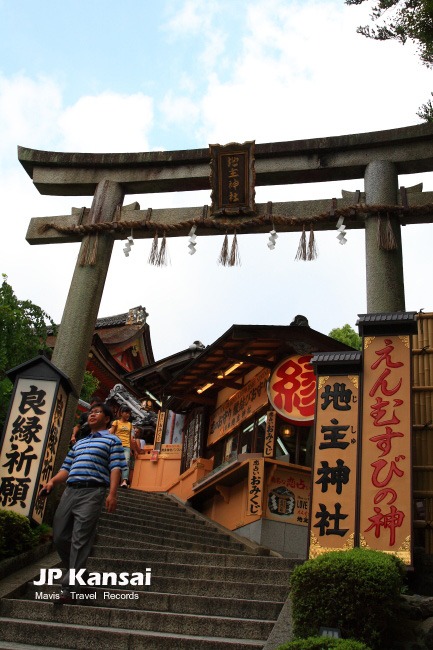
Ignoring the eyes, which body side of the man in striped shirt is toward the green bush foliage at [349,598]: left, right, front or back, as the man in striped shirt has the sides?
left

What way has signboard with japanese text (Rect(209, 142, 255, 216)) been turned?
toward the camera

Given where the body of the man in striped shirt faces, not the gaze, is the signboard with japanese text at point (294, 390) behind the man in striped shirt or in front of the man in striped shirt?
behind

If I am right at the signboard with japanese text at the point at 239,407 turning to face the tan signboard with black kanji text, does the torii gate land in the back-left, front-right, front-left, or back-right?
front-right

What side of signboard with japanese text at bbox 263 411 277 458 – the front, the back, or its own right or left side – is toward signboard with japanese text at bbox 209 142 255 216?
front

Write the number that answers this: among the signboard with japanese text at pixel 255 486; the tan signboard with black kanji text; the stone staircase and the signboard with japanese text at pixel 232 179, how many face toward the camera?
4

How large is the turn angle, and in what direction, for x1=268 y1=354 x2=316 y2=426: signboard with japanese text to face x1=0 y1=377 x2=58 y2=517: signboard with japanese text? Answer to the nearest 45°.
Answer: approximately 45° to its right

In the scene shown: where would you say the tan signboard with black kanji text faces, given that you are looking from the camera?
facing the viewer

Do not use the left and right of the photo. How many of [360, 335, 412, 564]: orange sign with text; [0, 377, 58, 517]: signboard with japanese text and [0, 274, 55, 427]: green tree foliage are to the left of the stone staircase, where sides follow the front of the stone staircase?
1

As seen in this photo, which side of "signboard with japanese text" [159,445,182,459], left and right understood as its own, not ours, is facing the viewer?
front

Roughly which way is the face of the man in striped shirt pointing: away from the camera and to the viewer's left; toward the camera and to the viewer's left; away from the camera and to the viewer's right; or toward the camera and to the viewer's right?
toward the camera and to the viewer's left

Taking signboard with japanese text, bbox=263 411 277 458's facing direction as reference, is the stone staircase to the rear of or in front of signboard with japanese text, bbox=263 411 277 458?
in front

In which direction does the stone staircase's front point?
toward the camera

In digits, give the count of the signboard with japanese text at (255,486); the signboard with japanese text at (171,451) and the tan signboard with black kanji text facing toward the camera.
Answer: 3

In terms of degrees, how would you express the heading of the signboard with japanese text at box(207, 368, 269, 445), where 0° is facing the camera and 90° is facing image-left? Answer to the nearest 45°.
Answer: approximately 45°

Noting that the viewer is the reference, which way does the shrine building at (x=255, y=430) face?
facing the viewer and to the left of the viewer

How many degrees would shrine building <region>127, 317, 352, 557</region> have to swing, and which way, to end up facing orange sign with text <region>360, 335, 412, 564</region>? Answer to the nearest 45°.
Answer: approximately 45° to its left
